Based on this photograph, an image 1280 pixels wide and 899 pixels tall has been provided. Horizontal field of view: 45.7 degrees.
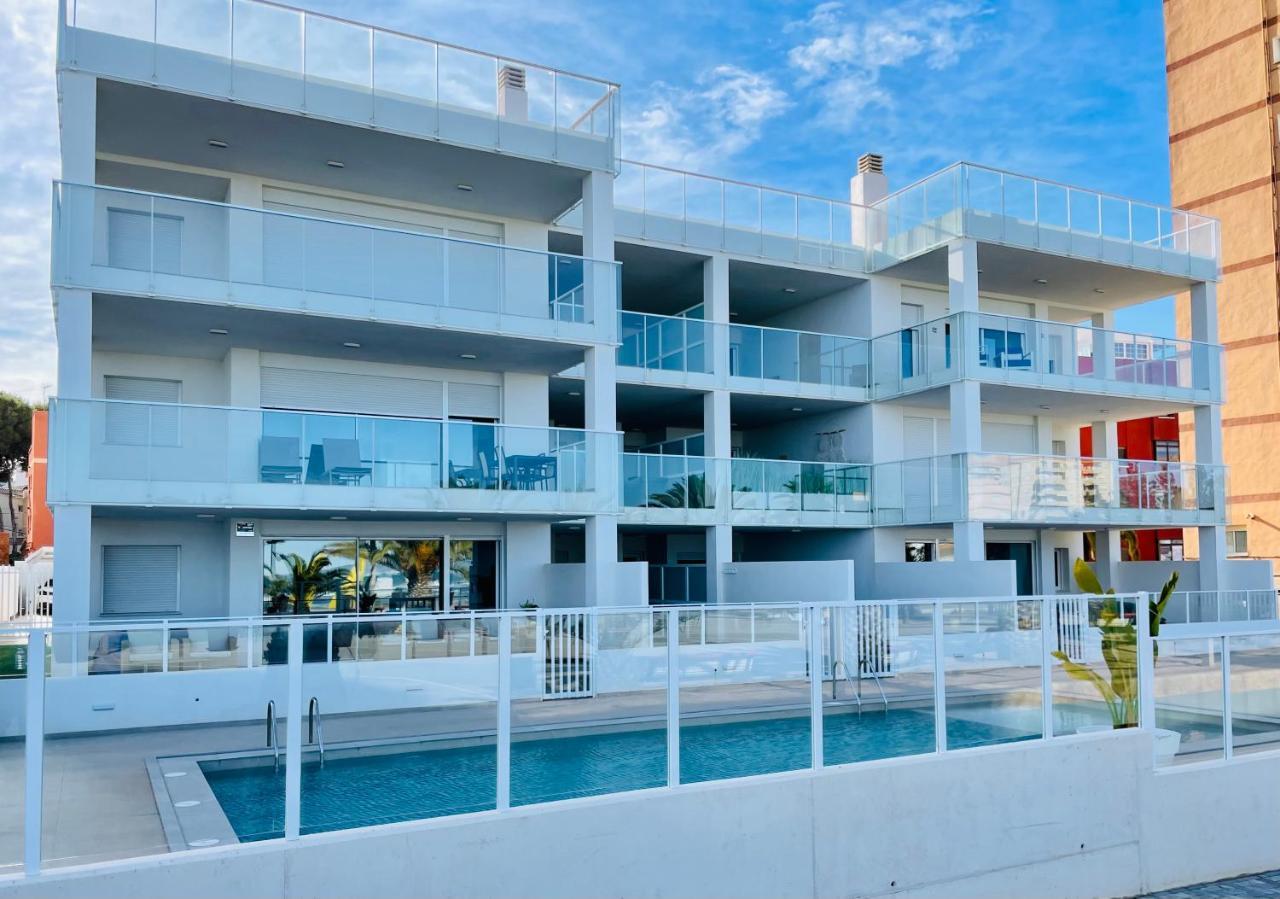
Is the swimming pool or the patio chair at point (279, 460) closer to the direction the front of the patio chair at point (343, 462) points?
the swimming pool

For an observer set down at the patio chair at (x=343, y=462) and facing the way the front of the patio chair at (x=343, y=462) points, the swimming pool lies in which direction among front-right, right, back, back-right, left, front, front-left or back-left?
front-right

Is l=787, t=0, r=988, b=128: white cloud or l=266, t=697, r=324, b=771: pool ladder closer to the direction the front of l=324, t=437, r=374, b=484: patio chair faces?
the pool ladder

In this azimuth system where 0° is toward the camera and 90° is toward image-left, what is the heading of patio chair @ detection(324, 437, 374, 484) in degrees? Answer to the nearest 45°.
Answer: approximately 315°

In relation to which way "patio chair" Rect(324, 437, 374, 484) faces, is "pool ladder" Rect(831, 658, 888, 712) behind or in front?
in front

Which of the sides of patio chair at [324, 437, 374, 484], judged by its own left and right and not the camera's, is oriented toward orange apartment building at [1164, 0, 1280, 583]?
left

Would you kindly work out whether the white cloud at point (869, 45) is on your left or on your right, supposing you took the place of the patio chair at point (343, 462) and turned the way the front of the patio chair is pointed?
on your left

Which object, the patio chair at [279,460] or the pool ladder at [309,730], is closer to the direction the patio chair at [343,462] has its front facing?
the pool ladder

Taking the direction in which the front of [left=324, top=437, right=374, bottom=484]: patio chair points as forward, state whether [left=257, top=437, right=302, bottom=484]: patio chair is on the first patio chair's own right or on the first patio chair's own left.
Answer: on the first patio chair's own right
